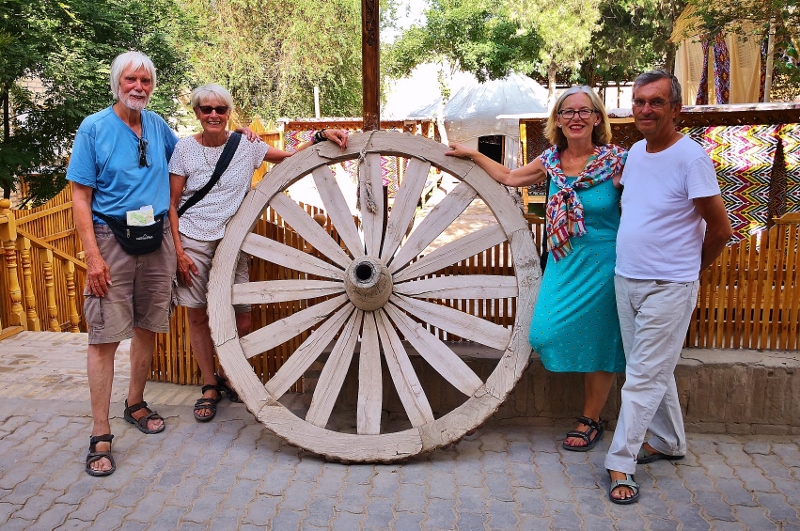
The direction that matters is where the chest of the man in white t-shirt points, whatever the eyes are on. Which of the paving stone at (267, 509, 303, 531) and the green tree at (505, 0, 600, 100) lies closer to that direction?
the paving stone

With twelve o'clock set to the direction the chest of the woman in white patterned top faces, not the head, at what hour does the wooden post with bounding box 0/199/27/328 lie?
The wooden post is roughly at 5 o'clock from the woman in white patterned top.

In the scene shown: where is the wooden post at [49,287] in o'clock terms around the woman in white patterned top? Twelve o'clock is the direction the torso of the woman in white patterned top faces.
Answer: The wooden post is roughly at 5 o'clock from the woman in white patterned top.

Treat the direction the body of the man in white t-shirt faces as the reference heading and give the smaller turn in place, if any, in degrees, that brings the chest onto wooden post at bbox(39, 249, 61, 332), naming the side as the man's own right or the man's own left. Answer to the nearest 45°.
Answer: approximately 45° to the man's own right

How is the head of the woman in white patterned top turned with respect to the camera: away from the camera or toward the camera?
toward the camera

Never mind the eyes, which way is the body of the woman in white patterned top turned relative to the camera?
toward the camera

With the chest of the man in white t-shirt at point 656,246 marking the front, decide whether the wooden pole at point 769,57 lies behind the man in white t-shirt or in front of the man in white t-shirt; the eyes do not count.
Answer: behind

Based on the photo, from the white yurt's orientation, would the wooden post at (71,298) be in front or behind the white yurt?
in front

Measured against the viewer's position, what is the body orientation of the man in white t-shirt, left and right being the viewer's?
facing the viewer and to the left of the viewer

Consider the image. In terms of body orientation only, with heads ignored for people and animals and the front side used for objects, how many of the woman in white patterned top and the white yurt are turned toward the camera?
2

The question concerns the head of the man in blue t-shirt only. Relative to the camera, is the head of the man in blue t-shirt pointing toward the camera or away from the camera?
toward the camera

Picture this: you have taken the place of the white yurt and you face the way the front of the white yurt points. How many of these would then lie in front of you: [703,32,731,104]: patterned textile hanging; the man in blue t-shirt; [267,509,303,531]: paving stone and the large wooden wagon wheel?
4

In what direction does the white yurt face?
toward the camera
